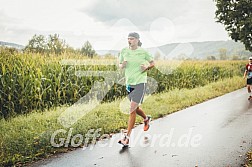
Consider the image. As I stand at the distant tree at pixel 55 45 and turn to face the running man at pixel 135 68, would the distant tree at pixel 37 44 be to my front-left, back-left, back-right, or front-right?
back-right

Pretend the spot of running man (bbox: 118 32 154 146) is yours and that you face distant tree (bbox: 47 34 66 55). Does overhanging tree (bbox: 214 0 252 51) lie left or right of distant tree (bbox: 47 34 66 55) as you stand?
right

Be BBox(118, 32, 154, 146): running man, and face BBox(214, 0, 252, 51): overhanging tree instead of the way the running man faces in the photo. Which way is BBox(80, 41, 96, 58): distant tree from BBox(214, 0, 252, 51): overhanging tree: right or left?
left

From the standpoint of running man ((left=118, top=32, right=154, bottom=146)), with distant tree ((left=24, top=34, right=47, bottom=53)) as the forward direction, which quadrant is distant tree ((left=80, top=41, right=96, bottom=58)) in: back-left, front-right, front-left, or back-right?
front-right

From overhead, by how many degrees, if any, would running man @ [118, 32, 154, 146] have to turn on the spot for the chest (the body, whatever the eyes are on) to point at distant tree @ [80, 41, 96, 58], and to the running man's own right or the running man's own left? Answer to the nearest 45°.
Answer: approximately 135° to the running man's own right

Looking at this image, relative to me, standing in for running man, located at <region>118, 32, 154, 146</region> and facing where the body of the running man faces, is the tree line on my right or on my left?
on my right

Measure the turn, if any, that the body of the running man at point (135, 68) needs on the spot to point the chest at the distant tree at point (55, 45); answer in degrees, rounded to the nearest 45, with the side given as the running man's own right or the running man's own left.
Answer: approximately 90° to the running man's own right

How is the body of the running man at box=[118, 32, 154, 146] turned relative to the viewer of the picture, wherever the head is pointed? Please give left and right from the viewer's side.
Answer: facing the viewer and to the left of the viewer

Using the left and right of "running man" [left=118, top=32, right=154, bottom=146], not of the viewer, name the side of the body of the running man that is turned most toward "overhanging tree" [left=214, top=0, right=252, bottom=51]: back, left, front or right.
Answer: back

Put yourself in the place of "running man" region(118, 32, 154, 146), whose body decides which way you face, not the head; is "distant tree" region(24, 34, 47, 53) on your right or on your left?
on your right
